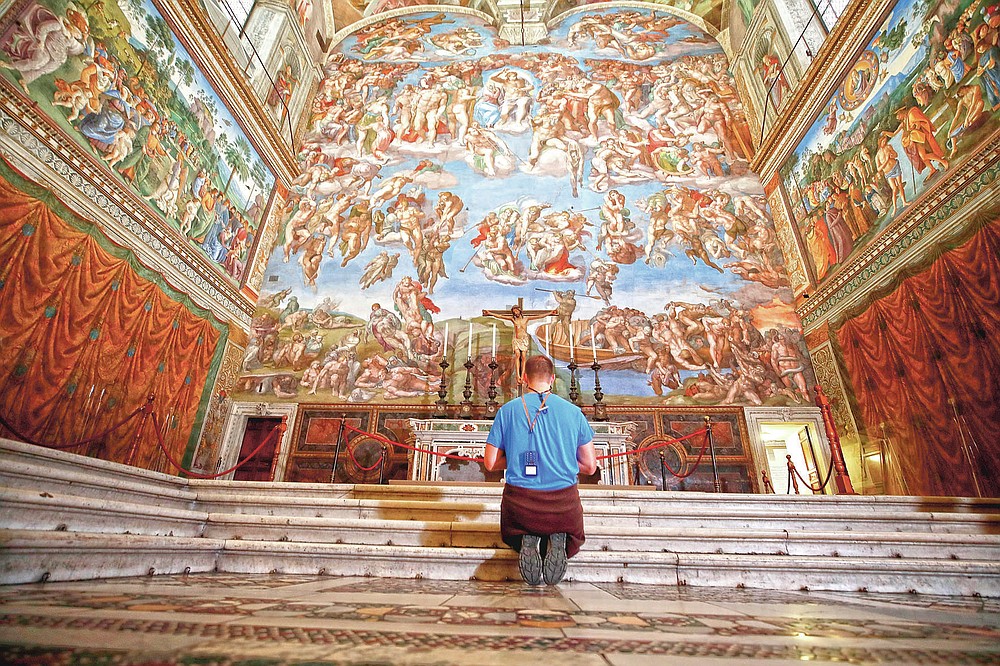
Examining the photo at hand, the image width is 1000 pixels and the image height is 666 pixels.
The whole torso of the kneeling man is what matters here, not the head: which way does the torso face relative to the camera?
away from the camera

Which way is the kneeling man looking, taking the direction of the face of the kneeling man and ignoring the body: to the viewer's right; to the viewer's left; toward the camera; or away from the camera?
away from the camera

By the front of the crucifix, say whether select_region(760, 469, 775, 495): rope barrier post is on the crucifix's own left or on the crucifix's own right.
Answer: on the crucifix's own left

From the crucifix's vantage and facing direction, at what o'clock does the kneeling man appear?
The kneeling man is roughly at 12 o'clock from the crucifix.

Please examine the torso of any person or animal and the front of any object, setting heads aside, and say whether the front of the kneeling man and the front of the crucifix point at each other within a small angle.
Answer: yes

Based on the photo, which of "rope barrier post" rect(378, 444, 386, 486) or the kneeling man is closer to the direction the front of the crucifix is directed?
the kneeling man

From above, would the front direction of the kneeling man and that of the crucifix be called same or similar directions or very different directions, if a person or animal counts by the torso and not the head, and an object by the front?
very different directions

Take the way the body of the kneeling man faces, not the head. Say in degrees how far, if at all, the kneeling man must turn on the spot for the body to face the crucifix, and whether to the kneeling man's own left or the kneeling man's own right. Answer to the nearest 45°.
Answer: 0° — they already face it

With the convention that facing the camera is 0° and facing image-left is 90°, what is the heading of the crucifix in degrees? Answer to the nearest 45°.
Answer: approximately 0°

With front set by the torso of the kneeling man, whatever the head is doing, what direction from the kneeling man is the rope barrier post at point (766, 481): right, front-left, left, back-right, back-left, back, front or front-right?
front-right

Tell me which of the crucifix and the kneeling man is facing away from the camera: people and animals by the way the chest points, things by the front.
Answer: the kneeling man

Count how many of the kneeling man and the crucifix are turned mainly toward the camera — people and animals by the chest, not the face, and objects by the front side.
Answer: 1
